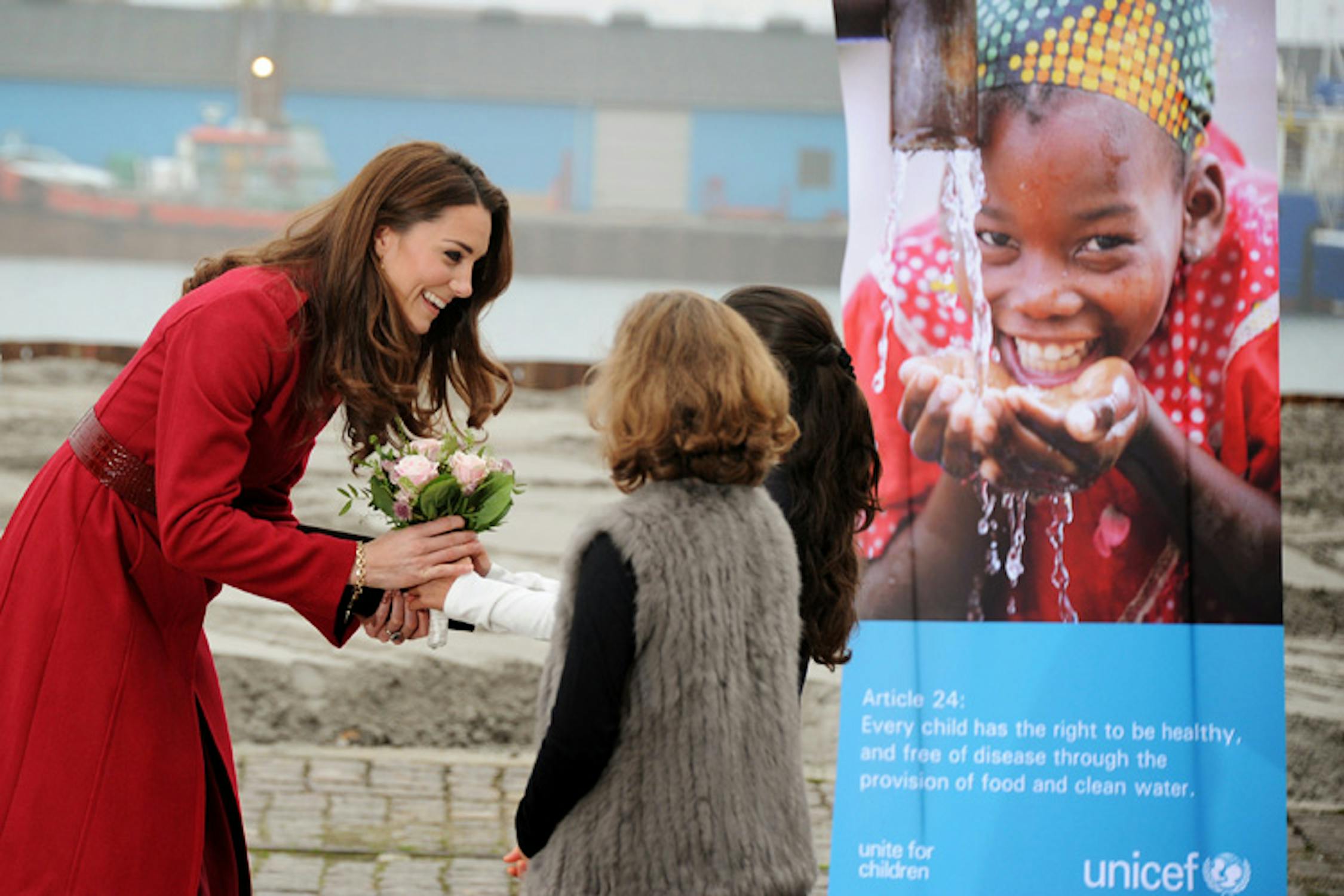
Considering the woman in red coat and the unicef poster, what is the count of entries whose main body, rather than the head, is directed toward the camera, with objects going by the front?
1

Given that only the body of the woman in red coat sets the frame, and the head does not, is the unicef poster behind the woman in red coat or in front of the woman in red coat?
in front

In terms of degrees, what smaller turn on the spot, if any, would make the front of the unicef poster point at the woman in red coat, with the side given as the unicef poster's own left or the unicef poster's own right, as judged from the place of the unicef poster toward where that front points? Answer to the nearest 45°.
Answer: approximately 45° to the unicef poster's own right

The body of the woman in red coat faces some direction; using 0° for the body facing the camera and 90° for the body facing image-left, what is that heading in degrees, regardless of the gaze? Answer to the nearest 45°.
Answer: approximately 270°
